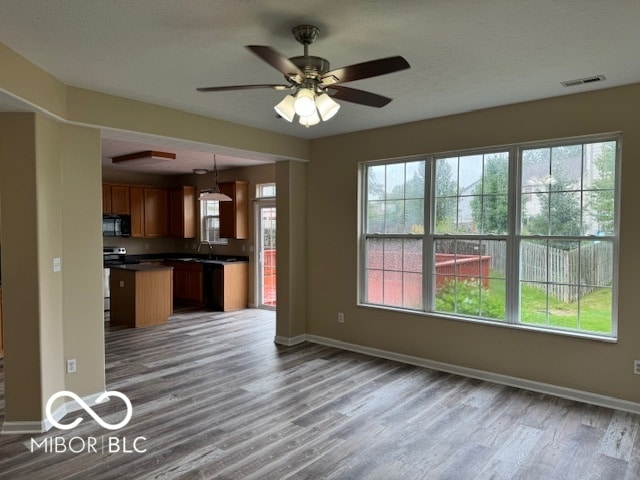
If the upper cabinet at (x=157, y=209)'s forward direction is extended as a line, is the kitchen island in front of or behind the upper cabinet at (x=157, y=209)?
in front

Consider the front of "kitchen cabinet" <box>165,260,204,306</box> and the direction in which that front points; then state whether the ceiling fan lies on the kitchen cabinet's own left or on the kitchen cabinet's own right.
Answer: on the kitchen cabinet's own left

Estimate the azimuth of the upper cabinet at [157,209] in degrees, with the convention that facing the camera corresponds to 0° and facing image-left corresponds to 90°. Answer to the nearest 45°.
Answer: approximately 0°

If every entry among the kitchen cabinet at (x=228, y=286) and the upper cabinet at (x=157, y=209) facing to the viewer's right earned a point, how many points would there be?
0

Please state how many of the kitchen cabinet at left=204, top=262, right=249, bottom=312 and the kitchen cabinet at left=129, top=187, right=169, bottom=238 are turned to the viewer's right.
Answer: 0

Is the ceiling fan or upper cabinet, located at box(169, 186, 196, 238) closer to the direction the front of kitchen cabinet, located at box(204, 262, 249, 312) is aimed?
the ceiling fan

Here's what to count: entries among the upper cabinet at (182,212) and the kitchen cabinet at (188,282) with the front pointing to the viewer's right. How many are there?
0

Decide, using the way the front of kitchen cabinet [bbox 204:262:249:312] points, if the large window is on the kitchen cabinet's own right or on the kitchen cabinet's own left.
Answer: on the kitchen cabinet's own left

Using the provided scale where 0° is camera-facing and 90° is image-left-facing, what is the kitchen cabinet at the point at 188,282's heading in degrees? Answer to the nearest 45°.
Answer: approximately 45°

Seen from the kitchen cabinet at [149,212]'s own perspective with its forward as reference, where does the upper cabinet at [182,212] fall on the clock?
The upper cabinet is roughly at 9 o'clock from the kitchen cabinet.

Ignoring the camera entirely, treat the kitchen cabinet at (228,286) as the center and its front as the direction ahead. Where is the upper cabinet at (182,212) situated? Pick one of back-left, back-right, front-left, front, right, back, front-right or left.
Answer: right

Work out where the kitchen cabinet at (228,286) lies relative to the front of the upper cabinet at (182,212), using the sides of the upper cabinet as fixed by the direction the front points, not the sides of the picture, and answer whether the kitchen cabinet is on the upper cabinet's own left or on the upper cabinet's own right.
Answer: on the upper cabinet's own left
